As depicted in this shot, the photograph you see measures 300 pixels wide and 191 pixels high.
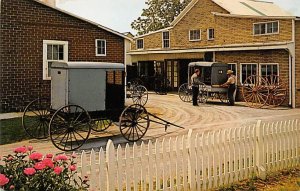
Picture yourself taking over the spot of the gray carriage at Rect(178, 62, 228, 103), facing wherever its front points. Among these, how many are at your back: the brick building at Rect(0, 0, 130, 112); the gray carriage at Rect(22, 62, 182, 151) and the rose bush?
0

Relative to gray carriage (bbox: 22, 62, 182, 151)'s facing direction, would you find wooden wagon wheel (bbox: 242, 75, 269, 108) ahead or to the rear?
ahead

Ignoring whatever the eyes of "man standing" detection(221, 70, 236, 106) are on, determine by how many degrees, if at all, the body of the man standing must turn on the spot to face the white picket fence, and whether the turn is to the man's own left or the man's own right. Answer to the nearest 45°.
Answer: approximately 90° to the man's own left

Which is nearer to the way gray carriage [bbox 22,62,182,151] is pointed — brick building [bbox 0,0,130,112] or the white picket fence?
the white picket fence

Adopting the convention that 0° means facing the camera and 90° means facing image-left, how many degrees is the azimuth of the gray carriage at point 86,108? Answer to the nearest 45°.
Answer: approximately 225°

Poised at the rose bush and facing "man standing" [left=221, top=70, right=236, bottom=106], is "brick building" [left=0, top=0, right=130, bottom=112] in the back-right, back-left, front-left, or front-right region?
front-left

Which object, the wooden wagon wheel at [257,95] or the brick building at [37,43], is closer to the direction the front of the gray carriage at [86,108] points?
the wooden wagon wheel
